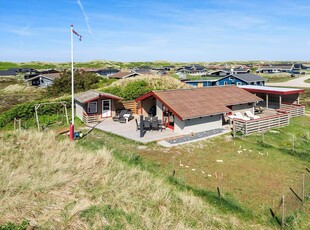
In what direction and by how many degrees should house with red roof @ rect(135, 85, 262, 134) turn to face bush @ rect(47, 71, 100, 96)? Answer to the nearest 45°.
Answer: approximately 90° to its right

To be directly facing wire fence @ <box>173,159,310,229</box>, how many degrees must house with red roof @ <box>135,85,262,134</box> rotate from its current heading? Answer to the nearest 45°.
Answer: approximately 45° to its left

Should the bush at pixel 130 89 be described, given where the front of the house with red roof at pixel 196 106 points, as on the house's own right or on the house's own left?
on the house's own right

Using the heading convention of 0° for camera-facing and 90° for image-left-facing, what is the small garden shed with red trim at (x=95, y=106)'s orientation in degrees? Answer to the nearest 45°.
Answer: approximately 315°

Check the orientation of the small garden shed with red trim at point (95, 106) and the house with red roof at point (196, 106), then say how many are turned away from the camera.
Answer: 0

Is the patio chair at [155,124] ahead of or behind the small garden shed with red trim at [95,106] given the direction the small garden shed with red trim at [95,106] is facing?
ahead

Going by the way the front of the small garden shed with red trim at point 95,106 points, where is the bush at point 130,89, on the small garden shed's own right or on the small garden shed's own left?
on the small garden shed's own left
